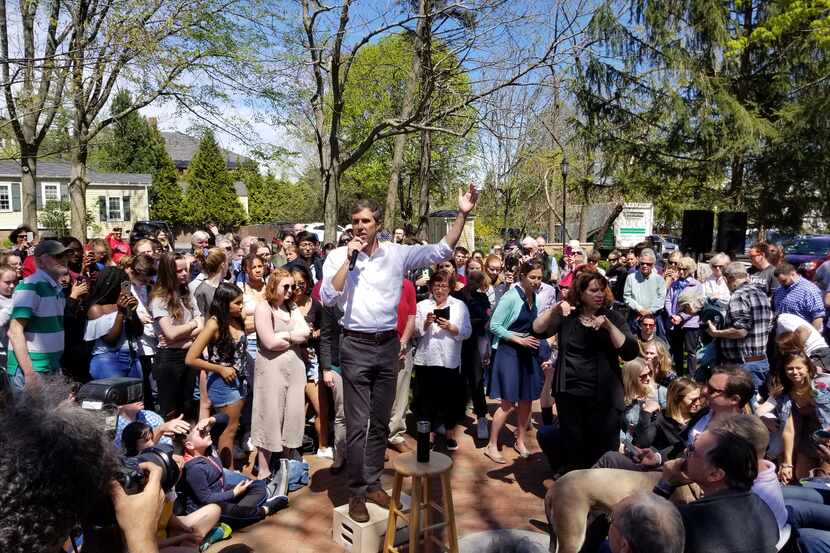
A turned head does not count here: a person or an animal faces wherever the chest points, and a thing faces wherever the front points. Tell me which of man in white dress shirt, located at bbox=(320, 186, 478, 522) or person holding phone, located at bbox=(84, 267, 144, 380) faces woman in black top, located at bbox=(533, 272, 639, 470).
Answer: the person holding phone

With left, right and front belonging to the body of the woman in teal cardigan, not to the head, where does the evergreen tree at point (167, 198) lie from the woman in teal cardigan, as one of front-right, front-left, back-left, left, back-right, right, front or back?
back

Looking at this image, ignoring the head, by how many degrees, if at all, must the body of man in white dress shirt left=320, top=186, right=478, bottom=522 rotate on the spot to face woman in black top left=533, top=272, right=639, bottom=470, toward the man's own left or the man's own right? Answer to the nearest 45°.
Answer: approximately 90° to the man's own left

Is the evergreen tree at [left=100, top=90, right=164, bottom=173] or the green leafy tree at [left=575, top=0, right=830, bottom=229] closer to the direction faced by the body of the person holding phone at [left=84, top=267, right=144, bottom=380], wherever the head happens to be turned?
the green leafy tree

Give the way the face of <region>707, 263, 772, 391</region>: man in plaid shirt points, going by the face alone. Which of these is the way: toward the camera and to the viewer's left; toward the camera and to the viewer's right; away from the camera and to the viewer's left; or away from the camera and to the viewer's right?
away from the camera and to the viewer's left

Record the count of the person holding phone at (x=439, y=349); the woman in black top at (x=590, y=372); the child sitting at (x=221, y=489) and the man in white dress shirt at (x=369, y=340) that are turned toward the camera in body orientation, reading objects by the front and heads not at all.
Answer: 3

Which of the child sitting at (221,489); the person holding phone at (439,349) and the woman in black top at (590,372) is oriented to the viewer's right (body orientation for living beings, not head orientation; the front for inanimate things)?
the child sitting

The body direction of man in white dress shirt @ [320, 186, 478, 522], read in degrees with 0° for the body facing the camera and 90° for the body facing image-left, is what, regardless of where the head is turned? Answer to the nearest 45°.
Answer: approximately 0°

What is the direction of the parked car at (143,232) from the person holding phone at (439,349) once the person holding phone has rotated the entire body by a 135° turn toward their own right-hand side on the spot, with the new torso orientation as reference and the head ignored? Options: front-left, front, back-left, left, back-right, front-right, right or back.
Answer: front

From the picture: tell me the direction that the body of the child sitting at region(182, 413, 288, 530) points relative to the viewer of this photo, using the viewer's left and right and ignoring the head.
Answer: facing to the right of the viewer
